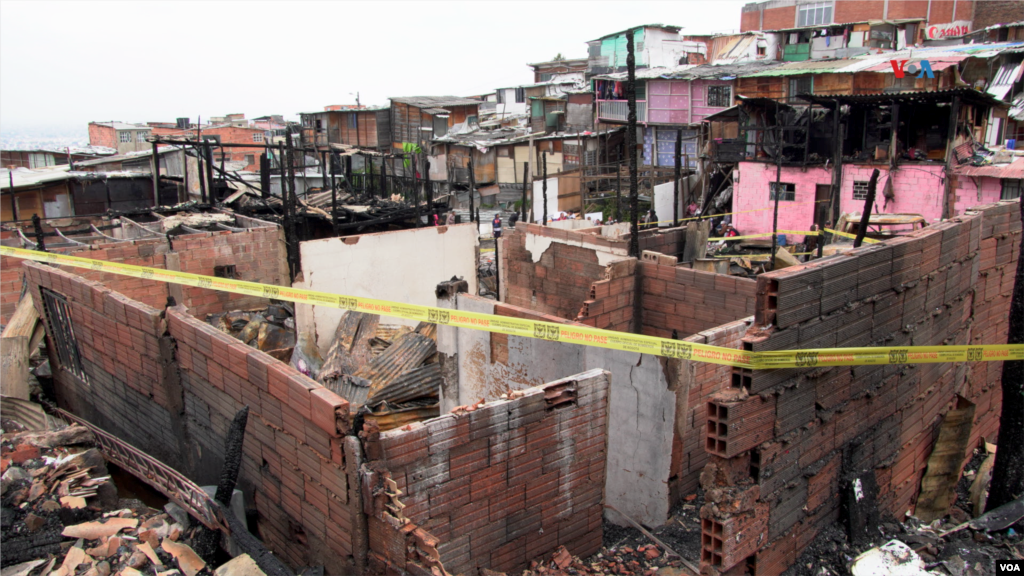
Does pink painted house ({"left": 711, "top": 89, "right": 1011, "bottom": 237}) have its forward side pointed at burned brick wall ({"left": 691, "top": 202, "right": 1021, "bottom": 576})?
yes

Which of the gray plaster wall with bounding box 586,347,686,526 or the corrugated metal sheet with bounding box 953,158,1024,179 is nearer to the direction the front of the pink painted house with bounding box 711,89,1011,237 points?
the gray plaster wall

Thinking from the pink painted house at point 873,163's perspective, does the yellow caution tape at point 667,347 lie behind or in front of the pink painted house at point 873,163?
in front

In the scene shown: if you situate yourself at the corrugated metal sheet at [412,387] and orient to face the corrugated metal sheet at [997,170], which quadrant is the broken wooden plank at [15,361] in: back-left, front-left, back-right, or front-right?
back-left

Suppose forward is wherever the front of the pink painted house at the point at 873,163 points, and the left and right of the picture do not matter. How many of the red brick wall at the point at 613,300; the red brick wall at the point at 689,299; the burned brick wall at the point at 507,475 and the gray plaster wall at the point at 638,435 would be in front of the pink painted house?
4

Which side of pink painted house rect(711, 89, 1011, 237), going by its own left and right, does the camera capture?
front

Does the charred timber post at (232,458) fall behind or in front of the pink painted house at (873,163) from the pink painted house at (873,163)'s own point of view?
in front

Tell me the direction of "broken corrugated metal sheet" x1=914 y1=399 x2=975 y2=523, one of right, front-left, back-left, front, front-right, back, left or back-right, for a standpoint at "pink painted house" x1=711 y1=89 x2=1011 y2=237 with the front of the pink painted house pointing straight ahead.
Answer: front

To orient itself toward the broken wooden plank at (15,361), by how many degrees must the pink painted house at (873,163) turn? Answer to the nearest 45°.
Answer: approximately 45° to its right

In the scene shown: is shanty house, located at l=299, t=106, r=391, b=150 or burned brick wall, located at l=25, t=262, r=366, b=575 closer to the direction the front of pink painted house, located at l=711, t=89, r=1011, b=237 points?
the burned brick wall

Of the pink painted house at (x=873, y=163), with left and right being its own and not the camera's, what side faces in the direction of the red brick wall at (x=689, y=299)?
front

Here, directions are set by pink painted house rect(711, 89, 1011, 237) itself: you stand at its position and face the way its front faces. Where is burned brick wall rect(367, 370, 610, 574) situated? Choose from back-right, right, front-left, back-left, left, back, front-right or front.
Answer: front

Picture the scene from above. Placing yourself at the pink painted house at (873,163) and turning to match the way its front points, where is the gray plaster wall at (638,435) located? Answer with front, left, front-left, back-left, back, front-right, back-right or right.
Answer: front

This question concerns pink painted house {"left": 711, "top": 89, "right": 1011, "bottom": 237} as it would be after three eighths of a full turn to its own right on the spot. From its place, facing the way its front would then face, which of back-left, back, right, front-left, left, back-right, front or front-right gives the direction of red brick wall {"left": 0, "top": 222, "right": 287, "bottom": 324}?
left

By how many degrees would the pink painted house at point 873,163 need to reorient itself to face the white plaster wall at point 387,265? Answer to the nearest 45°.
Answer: approximately 45° to its right
